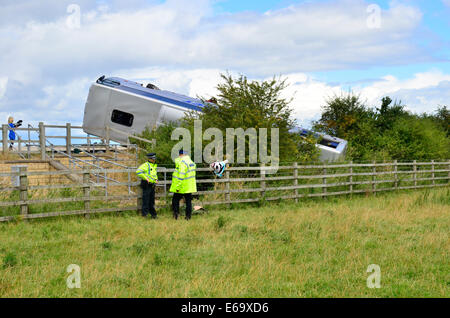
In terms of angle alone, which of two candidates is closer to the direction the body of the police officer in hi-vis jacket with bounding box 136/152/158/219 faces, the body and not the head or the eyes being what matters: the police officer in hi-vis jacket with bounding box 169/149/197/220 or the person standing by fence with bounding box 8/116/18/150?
the police officer in hi-vis jacket

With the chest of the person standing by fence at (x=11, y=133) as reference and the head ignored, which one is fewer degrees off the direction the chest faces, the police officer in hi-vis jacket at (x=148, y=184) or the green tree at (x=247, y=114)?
the green tree

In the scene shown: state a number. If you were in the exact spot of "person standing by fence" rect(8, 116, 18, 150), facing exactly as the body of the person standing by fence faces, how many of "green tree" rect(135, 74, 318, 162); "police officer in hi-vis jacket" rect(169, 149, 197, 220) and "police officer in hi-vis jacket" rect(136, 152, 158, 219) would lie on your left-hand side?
0

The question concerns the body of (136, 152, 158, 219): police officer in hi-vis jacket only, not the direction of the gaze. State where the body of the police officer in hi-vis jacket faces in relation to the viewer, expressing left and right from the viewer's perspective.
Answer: facing the viewer and to the right of the viewer

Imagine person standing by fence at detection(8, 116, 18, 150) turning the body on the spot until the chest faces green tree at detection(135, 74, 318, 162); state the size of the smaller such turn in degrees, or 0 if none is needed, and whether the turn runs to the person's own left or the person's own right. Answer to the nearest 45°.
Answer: approximately 45° to the person's own right

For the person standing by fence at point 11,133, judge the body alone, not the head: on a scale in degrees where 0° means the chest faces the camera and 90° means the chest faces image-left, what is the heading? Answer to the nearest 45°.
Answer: approximately 270°

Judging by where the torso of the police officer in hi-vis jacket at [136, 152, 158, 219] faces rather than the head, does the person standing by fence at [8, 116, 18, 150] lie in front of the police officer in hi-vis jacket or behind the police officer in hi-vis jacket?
behind

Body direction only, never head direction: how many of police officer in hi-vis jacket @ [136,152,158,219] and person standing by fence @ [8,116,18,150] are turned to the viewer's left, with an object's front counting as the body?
0

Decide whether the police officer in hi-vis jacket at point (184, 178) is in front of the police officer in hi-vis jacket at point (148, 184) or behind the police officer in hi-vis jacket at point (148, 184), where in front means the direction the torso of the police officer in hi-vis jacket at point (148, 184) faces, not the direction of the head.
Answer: in front

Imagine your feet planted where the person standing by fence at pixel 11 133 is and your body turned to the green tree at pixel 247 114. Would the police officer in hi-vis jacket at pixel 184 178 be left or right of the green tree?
right
